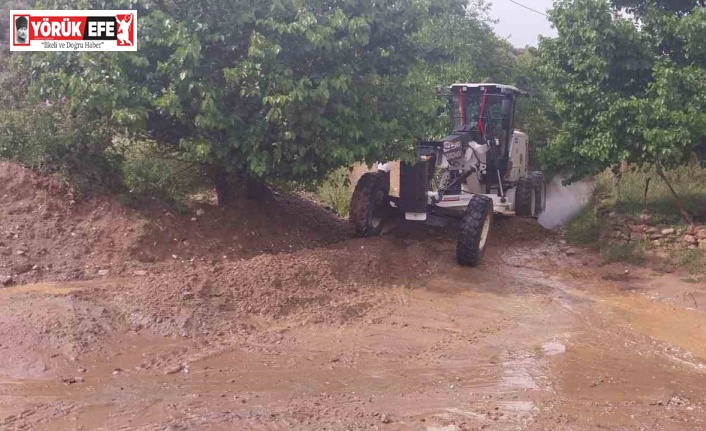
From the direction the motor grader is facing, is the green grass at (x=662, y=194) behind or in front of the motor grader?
behind

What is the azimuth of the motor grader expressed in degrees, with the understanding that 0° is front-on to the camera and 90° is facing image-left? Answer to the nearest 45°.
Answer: approximately 45°

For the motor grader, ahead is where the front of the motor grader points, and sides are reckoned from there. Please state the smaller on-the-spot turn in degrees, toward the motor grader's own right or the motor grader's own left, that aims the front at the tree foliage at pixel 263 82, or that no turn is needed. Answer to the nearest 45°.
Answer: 0° — it already faces it

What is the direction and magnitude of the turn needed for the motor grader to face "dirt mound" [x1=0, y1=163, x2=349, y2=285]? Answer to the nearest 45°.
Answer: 0° — it already faces it

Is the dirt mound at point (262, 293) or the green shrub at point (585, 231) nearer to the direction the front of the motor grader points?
the dirt mound

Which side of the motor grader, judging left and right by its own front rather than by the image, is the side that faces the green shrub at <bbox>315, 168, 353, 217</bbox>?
right
